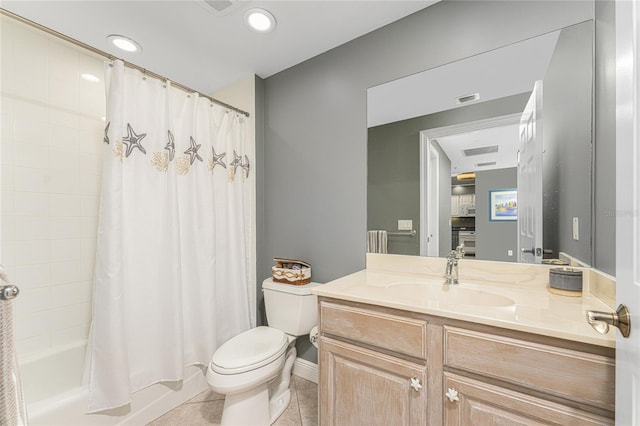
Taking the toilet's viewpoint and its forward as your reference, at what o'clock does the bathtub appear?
The bathtub is roughly at 2 o'clock from the toilet.

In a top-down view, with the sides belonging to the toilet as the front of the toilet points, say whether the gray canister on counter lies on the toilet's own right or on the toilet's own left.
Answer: on the toilet's own left

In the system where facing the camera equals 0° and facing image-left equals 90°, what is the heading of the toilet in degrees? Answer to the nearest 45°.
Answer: approximately 45°

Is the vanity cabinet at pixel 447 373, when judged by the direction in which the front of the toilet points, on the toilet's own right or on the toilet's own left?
on the toilet's own left
